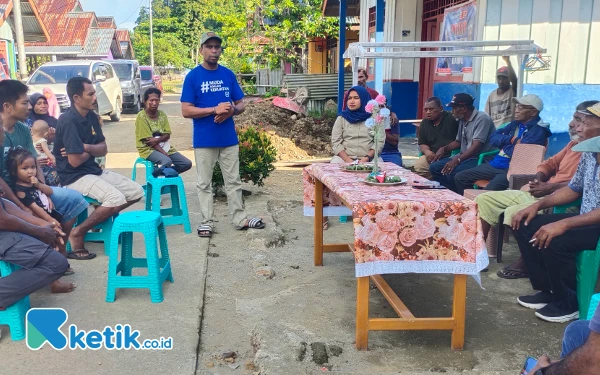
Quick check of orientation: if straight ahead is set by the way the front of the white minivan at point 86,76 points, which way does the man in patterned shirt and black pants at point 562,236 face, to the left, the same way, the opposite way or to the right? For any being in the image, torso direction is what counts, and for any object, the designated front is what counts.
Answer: to the right

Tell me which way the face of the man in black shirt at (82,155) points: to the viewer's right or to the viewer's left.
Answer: to the viewer's right

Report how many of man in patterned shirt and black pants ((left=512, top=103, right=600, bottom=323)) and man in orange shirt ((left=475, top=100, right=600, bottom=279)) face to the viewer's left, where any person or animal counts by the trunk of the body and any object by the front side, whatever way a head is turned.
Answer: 2

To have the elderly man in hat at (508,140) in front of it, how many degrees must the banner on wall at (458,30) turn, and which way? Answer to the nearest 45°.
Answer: approximately 45° to its left

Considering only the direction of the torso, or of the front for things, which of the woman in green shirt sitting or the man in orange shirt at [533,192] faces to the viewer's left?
the man in orange shirt

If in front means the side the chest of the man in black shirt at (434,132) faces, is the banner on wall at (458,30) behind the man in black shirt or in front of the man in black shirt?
behind

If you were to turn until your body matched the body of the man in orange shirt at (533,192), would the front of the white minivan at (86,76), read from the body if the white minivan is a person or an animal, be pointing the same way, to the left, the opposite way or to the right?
to the left

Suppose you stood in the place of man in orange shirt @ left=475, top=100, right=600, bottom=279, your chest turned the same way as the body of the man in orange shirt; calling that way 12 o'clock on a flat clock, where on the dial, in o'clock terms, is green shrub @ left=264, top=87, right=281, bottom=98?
The green shrub is roughly at 2 o'clock from the man in orange shirt.

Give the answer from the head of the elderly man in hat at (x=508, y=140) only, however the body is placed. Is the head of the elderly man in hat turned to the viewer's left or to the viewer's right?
to the viewer's left

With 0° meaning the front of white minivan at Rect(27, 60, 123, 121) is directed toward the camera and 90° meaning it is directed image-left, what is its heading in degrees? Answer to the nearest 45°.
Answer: approximately 45°

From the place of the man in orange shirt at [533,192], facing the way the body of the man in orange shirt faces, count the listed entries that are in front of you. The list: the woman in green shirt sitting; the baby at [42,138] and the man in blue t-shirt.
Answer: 3

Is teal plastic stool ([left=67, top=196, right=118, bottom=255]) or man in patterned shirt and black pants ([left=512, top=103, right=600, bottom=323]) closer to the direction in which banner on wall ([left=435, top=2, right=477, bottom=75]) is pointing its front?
the teal plastic stool

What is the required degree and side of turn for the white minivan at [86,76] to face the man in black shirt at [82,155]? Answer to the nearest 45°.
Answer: approximately 45° to its left

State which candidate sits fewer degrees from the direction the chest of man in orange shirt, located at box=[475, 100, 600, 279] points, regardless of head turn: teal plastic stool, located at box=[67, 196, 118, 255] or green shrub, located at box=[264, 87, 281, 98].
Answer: the teal plastic stool

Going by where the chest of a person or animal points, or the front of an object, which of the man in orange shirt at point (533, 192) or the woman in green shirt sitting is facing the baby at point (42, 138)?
the man in orange shirt
